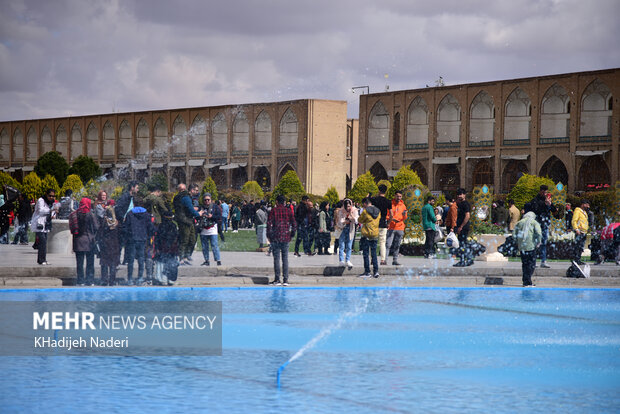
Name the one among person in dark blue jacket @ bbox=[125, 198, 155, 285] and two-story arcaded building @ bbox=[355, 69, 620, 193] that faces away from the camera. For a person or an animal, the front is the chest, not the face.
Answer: the person in dark blue jacket

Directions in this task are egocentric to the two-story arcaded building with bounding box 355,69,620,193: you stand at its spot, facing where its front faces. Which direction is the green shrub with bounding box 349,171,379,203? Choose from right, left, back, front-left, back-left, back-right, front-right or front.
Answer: front-right

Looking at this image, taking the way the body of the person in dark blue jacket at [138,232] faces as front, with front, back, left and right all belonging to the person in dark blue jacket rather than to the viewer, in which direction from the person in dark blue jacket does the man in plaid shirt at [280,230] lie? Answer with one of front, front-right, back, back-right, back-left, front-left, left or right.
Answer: right

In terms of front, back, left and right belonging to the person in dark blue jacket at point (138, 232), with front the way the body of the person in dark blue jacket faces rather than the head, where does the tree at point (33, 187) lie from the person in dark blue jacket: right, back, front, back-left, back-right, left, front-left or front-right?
front

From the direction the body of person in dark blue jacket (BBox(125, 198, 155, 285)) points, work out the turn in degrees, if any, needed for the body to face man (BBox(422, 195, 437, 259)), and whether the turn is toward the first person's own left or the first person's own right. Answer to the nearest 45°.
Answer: approximately 45° to the first person's own right

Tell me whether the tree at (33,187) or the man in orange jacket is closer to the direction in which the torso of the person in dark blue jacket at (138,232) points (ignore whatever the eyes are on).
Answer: the tree

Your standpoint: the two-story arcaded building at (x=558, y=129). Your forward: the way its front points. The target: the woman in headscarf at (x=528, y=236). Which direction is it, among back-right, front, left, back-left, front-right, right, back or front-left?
front-left

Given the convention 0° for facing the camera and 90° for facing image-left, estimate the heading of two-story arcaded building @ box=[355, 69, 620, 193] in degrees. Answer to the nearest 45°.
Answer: approximately 45°

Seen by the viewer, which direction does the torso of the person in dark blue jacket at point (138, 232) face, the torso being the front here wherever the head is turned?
away from the camera

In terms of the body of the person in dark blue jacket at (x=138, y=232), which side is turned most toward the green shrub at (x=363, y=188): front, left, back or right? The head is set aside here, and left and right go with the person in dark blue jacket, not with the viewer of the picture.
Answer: front

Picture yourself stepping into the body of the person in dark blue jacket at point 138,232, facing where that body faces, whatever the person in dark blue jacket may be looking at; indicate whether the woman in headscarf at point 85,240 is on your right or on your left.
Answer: on your left

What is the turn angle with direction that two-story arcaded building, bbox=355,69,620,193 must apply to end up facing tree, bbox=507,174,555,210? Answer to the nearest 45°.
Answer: approximately 45° to its left

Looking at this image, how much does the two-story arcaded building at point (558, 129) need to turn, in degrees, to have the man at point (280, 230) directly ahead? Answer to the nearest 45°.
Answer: approximately 45° to its left
